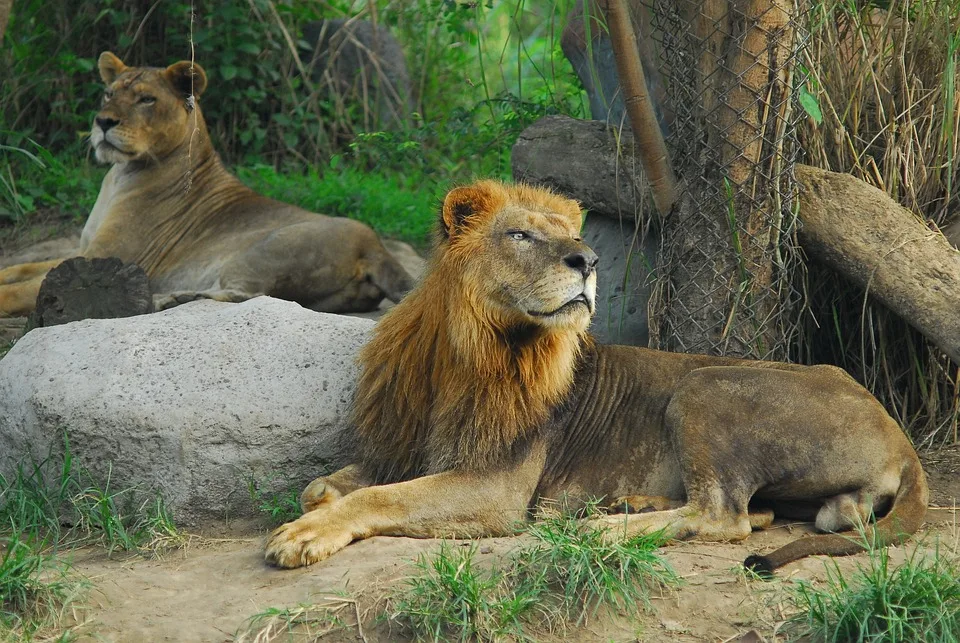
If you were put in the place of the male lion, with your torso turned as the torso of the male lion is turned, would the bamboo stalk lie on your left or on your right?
on your right

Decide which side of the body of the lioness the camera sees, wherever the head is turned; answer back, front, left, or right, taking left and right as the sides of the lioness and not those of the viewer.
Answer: left

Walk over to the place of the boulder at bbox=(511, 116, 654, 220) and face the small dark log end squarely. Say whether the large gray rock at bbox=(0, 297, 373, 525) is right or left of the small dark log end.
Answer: left

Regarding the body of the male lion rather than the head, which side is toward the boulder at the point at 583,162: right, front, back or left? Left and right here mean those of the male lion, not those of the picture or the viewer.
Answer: right

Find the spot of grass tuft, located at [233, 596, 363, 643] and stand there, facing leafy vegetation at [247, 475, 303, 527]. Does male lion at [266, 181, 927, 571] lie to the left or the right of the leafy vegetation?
right

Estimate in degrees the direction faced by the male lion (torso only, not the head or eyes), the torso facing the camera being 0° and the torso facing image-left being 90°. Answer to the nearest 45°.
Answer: approximately 90°

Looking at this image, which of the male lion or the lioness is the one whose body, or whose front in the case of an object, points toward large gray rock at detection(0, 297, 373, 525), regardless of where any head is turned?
the male lion

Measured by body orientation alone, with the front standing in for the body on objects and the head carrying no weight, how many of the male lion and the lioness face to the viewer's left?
2

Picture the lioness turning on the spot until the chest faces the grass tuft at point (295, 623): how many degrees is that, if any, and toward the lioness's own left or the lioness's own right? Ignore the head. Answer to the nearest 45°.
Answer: approximately 90° to the lioness's own left

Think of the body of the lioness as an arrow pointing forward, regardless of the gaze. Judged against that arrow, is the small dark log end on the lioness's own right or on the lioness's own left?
on the lioness's own left
